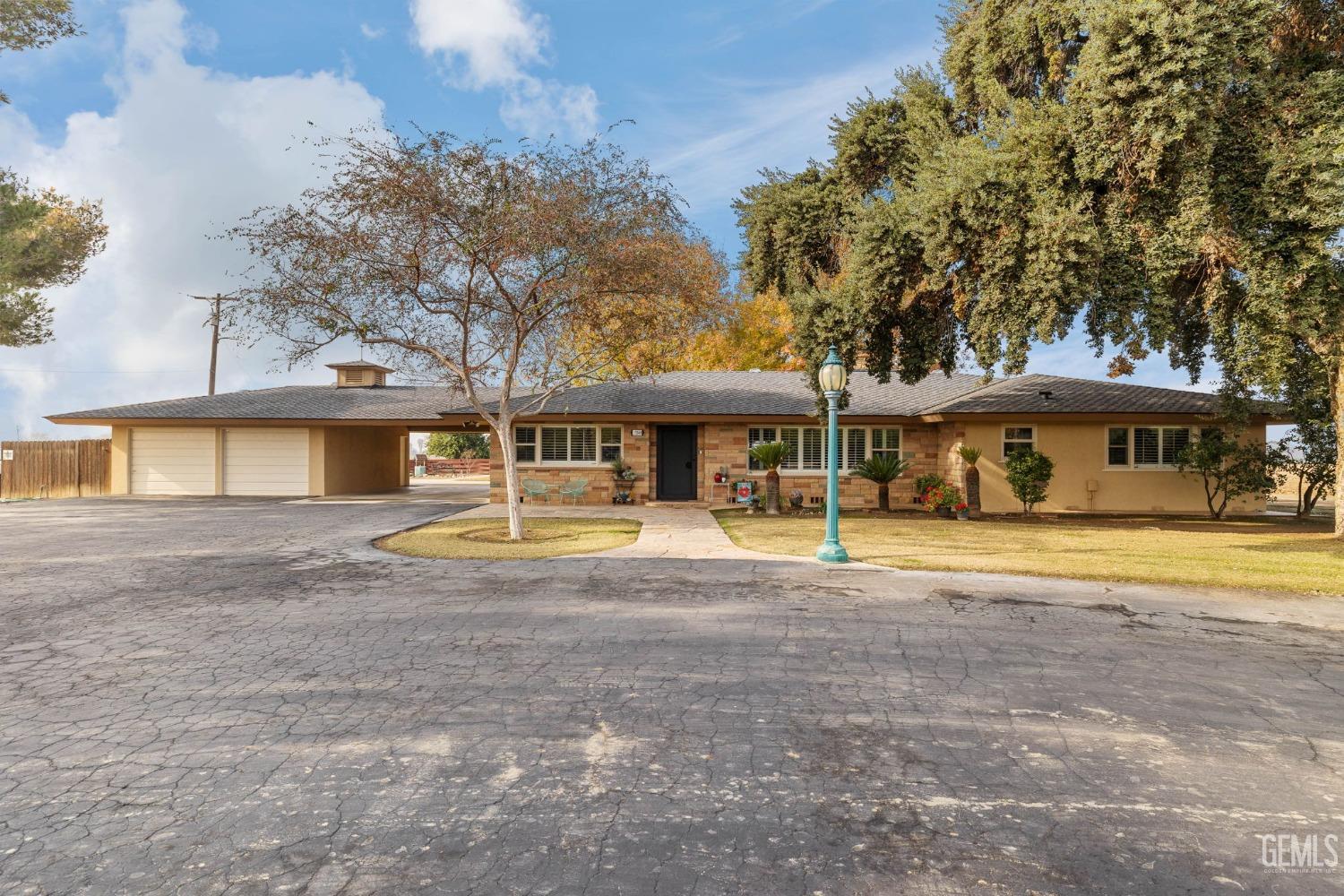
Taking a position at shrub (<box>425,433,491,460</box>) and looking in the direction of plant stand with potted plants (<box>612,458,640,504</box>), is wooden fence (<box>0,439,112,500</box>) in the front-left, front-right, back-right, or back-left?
front-right

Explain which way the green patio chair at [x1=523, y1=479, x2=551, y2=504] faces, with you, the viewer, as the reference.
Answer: facing the viewer and to the right of the viewer

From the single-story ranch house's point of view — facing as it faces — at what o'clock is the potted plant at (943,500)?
The potted plant is roughly at 10 o'clock from the single-story ranch house.

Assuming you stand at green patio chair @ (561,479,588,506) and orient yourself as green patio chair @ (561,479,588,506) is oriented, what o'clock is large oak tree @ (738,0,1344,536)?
The large oak tree is roughly at 9 o'clock from the green patio chair.

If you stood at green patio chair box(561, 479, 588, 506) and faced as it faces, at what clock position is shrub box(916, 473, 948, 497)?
The shrub is roughly at 8 o'clock from the green patio chair.

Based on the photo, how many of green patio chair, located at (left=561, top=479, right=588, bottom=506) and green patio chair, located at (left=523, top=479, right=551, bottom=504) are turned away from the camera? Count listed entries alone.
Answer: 0

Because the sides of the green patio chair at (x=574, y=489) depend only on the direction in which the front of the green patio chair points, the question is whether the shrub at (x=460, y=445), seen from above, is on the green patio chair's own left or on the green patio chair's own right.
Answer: on the green patio chair's own right

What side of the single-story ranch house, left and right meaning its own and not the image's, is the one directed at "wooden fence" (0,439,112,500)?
right

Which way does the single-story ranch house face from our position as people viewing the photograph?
facing the viewer

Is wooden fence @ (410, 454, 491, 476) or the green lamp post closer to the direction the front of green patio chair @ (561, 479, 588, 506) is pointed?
the green lamp post

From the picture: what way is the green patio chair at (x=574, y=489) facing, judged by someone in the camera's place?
facing the viewer and to the left of the viewer

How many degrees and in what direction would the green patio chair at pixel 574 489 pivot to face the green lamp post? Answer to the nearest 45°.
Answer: approximately 45° to its left
